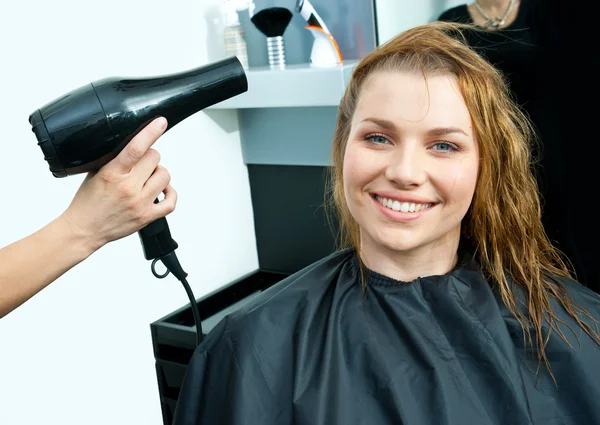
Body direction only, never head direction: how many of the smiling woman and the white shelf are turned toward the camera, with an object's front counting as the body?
2

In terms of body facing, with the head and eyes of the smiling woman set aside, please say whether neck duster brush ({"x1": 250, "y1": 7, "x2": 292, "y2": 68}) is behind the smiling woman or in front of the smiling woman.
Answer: behind

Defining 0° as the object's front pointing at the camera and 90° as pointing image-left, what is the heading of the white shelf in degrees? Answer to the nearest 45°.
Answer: approximately 0°

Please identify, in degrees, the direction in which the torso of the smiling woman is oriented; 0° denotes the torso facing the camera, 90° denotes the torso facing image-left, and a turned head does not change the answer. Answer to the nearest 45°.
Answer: approximately 0°

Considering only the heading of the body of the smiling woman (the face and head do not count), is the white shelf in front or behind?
behind
